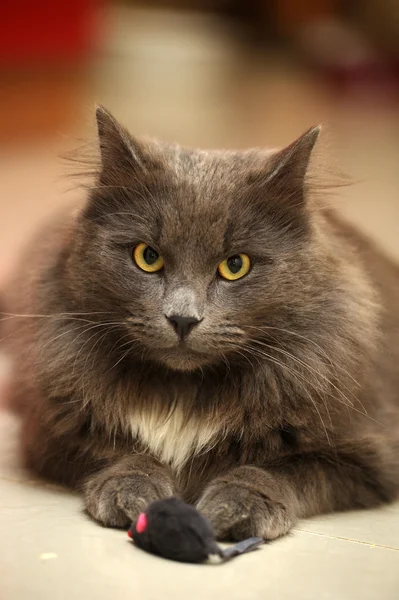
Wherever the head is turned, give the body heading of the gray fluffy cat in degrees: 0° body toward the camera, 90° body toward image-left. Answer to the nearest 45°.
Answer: approximately 0°

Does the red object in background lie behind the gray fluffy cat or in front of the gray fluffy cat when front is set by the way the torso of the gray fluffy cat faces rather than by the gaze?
behind
